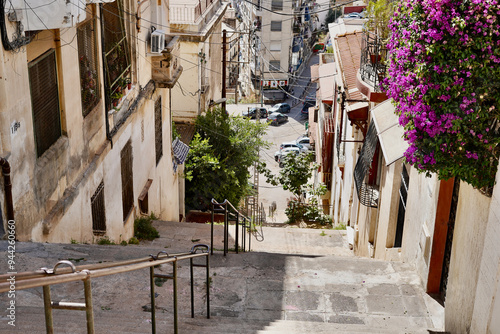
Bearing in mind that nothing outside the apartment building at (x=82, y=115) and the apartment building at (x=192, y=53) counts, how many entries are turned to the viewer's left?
0

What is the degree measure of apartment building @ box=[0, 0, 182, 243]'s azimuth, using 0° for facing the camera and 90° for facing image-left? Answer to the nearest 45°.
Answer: approximately 315°

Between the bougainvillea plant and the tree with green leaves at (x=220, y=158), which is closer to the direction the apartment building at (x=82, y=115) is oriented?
the bougainvillea plant

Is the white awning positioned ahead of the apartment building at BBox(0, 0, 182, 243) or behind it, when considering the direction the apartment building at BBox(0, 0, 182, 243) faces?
ahead

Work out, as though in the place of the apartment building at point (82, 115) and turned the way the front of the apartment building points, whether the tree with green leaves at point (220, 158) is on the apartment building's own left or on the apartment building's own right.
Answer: on the apartment building's own left

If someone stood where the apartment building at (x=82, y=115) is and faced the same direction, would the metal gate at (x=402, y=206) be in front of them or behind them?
in front

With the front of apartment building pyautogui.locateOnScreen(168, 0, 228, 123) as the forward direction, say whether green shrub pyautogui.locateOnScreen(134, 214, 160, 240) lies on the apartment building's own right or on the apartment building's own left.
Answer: on the apartment building's own right

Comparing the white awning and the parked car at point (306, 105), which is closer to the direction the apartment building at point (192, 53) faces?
the white awning
